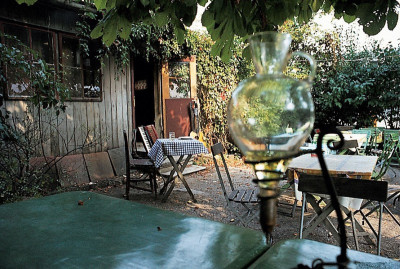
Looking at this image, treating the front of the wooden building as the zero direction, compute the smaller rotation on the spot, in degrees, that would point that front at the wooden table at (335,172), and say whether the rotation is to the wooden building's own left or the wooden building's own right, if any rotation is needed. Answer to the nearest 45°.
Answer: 0° — it already faces it

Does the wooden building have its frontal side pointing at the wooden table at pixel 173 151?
yes
